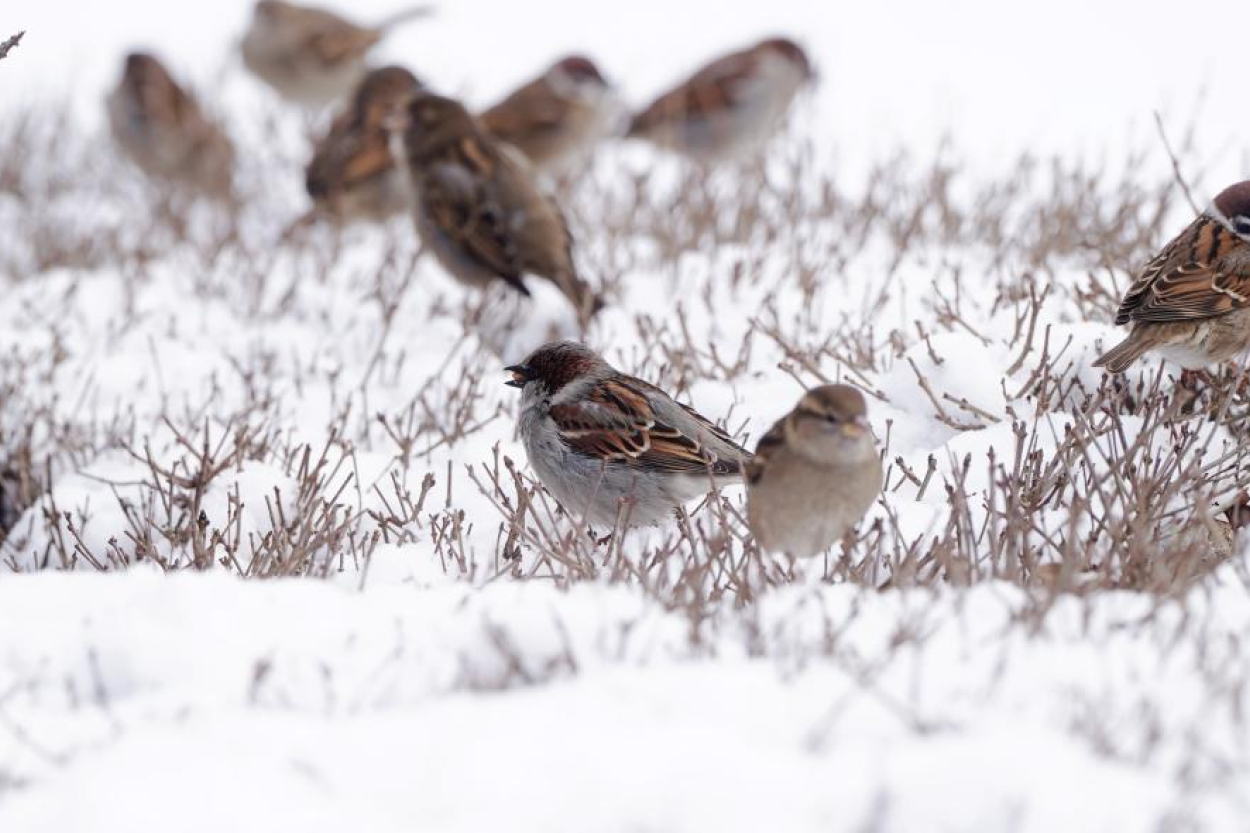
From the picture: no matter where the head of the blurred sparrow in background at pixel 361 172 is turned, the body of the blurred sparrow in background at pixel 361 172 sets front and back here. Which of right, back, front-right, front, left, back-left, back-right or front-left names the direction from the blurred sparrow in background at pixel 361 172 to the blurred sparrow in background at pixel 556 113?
front

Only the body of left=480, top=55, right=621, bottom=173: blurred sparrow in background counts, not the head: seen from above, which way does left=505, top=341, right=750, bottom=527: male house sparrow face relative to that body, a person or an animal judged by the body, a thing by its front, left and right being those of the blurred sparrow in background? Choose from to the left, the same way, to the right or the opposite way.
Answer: the opposite way

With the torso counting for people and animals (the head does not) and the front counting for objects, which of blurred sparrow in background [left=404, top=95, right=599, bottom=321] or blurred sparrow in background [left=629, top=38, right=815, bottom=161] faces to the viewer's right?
blurred sparrow in background [left=629, top=38, right=815, bottom=161]

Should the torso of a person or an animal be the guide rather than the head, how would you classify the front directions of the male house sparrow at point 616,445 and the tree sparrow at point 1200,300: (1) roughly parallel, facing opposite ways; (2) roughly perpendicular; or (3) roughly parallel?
roughly parallel, facing opposite ways

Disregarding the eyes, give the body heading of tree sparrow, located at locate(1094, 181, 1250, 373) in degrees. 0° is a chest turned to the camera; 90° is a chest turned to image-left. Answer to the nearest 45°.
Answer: approximately 270°

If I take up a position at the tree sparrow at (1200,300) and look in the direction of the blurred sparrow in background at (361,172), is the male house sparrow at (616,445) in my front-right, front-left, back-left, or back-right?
front-left

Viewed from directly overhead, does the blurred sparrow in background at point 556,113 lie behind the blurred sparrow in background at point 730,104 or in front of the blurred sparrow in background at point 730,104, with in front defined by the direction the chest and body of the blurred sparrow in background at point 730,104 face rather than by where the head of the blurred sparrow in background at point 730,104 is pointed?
behind

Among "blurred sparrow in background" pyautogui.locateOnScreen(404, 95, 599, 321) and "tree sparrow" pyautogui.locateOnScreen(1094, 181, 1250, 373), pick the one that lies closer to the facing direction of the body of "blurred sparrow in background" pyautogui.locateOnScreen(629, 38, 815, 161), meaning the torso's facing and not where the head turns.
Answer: the tree sparrow

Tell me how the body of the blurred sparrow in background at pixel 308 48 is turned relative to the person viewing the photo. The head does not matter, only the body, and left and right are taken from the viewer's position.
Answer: facing to the left of the viewer

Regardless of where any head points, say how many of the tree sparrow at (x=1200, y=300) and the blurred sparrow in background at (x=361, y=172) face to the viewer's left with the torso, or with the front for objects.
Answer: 0

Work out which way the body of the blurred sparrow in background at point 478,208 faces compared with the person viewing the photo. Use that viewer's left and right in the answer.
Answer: facing away from the viewer and to the left of the viewer

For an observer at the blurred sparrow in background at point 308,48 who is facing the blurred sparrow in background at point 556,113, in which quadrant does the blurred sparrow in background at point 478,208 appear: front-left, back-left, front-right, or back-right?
front-right

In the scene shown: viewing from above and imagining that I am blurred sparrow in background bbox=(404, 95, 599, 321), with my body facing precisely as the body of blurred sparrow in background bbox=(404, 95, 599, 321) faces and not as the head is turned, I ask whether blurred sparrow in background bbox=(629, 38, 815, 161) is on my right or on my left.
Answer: on my right

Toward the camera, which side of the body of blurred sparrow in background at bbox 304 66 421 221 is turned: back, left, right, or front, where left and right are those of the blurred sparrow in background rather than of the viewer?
right

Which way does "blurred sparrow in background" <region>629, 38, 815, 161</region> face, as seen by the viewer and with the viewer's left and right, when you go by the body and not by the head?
facing to the right of the viewer

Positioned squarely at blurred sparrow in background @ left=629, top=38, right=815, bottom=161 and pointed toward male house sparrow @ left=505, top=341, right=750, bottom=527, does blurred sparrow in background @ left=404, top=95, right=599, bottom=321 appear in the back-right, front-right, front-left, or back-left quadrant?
front-right

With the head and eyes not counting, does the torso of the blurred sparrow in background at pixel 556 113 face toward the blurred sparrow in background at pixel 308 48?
no

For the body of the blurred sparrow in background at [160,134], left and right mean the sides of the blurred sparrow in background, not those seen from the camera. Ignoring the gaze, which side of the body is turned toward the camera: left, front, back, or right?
left

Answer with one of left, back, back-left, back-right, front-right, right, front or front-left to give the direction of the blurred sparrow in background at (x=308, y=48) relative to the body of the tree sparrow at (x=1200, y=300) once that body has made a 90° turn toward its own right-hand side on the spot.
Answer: back-right

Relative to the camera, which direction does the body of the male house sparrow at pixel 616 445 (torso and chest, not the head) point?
to the viewer's left

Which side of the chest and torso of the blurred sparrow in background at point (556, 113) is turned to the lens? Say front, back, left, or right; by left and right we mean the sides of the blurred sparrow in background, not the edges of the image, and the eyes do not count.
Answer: right
